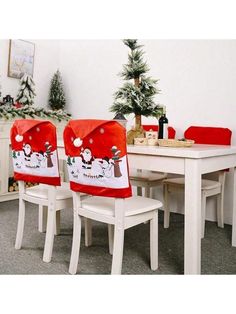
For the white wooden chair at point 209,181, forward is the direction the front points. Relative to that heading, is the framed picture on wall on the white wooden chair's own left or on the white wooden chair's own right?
on the white wooden chair's own right

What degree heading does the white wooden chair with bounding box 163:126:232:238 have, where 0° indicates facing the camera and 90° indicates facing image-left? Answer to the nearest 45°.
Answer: approximately 45°

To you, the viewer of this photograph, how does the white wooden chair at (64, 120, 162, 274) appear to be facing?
facing away from the viewer and to the right of the viewer

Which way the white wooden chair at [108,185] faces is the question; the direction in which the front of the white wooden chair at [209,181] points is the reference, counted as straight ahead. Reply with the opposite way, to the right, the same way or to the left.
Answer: the opposite way

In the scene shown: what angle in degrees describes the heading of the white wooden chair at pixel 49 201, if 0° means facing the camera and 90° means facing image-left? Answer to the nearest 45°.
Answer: approximately 225°

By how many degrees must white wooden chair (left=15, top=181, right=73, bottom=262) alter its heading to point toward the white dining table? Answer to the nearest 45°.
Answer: approximately 90° to its right

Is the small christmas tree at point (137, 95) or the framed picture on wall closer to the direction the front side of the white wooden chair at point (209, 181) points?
the small christmas tree
